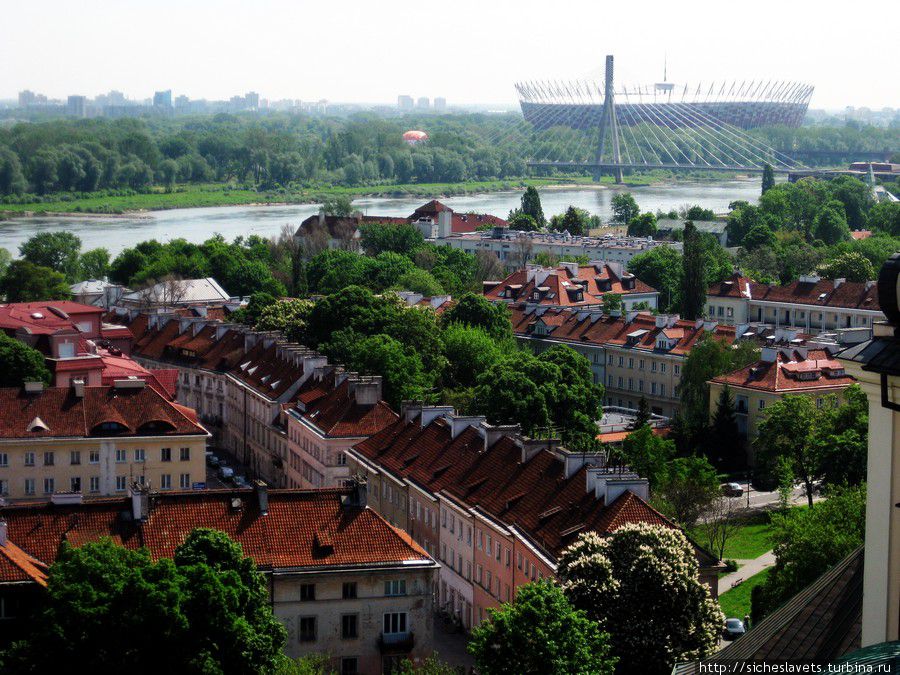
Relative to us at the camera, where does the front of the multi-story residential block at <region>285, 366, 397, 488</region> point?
facing the viewer and to the left of the viewer

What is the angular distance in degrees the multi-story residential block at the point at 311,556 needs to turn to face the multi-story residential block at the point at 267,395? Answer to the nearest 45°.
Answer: approximately 180°

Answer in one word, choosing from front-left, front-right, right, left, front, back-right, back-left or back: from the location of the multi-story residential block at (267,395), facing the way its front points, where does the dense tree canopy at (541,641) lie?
front-left

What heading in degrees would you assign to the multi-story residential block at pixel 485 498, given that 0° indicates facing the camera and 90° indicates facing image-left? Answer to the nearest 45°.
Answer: approximately 45°

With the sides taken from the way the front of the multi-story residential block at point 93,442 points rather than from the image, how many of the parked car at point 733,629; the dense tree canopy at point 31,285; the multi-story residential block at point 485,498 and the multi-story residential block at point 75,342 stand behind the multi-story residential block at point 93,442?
2

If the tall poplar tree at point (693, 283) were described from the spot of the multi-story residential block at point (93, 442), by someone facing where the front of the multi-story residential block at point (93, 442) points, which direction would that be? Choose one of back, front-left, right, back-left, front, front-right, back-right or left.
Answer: back-left

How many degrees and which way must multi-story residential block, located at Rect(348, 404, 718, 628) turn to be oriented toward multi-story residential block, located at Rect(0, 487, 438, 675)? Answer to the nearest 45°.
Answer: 0° — it already faces it

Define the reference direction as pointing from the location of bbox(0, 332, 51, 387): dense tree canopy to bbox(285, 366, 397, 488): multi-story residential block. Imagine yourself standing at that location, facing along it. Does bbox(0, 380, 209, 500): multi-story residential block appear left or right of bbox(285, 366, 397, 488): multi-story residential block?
right

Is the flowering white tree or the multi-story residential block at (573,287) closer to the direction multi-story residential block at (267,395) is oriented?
the flowering white tree

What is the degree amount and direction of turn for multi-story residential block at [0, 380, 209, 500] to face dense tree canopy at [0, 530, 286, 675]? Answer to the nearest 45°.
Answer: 0° — it already faces it

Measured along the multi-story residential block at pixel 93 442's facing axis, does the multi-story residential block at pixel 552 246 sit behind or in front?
behind

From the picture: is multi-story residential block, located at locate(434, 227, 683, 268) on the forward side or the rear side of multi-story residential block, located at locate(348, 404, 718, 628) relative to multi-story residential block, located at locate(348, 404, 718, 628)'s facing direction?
on the rear side

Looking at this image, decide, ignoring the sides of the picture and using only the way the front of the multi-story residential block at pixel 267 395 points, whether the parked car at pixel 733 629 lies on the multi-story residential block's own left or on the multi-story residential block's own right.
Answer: on the multi-story residential block's own left

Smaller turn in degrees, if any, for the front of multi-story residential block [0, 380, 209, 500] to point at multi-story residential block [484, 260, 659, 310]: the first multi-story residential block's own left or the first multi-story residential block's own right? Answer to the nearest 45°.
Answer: approximately 135° to the first multi-story residential block's own left

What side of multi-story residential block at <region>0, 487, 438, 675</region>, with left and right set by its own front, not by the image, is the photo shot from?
front

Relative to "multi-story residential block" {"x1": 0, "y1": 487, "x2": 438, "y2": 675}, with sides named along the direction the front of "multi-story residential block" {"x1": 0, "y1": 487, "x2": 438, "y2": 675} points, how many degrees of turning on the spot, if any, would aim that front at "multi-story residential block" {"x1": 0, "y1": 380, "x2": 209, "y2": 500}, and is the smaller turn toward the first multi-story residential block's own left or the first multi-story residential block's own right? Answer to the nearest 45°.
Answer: approximately 180°

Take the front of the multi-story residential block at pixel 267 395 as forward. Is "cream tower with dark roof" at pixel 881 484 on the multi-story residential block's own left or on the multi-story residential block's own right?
on the multi-story residential block's own left

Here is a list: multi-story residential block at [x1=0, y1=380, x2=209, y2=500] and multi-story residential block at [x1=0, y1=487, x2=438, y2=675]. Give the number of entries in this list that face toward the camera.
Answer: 2

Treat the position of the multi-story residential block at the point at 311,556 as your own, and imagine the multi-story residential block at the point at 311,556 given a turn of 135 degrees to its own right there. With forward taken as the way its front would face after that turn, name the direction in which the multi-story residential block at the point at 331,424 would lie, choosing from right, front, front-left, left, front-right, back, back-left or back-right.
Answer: front-right
